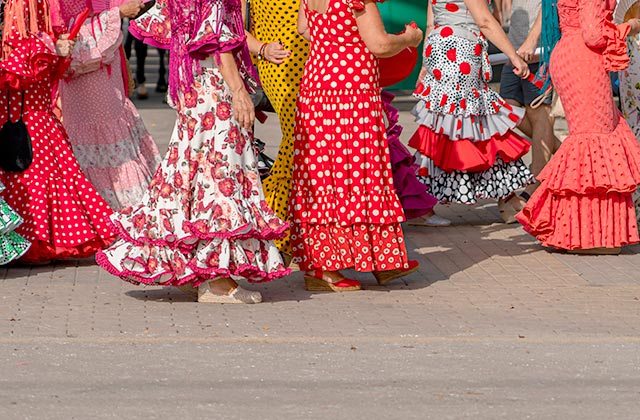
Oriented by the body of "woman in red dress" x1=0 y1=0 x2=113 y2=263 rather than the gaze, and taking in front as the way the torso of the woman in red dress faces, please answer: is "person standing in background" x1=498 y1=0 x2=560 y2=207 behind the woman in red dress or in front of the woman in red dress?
in front

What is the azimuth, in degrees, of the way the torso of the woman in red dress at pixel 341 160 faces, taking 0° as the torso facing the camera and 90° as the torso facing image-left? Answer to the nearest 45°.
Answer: approximately 225°

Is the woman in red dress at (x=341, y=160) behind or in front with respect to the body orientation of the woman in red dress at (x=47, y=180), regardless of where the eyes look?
in front

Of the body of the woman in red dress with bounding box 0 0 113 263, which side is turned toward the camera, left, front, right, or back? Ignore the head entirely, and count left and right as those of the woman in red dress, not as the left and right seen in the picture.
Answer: right

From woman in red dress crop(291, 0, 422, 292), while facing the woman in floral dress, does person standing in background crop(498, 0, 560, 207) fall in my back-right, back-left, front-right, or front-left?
back-right
